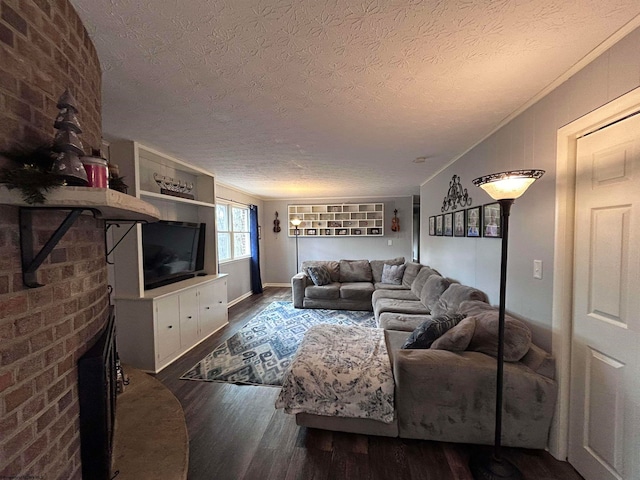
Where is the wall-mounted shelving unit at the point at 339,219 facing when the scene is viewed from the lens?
facing the viewer

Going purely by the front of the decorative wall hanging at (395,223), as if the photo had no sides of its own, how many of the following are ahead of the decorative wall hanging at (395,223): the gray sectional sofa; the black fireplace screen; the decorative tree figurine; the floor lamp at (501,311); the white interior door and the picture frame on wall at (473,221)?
6

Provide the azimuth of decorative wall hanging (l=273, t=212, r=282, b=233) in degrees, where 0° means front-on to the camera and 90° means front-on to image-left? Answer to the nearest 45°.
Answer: approximately 0°

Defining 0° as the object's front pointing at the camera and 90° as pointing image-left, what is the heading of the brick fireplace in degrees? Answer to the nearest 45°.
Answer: approximately 315°

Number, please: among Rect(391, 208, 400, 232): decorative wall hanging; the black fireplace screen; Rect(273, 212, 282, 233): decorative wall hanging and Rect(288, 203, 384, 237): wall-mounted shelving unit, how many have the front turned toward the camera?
3

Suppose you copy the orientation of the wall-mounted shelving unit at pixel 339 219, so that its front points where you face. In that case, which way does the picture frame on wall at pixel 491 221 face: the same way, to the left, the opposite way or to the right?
to the right

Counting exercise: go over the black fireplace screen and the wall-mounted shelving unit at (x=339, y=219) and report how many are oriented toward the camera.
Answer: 1

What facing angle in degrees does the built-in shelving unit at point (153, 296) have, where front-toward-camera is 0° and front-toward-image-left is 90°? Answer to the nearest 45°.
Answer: approximately 315°

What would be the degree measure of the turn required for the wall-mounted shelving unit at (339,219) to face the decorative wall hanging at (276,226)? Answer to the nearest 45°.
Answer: approximately 90° to its right

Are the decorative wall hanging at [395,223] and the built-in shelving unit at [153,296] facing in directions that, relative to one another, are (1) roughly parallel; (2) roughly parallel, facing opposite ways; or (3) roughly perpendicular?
roughly perpendicular

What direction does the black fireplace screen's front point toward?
to the viewer's right

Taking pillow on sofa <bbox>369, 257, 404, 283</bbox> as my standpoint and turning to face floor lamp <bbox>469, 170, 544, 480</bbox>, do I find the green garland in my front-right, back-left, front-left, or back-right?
front-right
